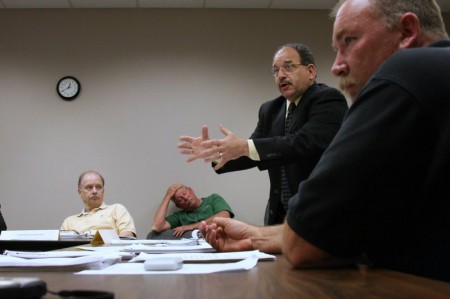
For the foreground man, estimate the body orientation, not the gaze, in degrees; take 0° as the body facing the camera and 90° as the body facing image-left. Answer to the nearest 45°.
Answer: approximately 90°

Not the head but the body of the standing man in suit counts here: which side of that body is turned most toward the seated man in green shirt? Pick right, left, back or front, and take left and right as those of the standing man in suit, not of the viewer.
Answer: right

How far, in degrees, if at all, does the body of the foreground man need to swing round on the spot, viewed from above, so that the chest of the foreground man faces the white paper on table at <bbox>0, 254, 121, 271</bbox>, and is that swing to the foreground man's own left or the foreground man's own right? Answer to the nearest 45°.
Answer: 0° — they already face it

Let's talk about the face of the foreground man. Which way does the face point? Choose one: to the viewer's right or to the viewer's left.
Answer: to the viewer's left

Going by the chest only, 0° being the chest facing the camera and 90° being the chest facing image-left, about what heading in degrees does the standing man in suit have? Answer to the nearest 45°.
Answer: approximately 45°

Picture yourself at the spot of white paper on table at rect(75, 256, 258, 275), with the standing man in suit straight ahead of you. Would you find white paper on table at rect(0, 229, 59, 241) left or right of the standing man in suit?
left

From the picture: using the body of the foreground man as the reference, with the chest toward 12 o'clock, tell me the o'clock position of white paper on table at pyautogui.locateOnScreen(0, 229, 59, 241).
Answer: The white paper on table is roughly at 1 o'clock from the foreground man.

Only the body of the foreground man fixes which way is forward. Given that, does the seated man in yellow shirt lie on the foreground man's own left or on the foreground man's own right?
on the foreground man's own right

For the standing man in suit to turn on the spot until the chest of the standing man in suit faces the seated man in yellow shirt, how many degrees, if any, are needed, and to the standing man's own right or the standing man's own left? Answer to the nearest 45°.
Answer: approximately 90° to the standing man's own right
